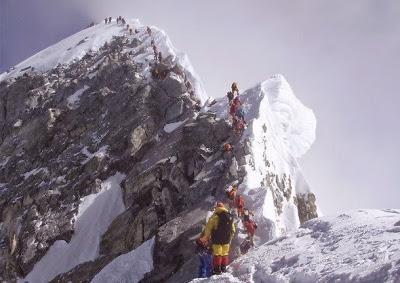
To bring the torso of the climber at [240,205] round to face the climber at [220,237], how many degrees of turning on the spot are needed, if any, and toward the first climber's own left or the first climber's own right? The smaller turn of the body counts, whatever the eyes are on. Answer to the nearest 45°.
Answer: approximately 180°

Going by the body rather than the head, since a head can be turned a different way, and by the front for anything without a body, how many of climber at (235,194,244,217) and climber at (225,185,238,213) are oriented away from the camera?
2

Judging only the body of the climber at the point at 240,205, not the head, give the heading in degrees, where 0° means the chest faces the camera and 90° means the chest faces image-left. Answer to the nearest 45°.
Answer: approximately 180°

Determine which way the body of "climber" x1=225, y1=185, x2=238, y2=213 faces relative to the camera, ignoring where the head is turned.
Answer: away from the camera

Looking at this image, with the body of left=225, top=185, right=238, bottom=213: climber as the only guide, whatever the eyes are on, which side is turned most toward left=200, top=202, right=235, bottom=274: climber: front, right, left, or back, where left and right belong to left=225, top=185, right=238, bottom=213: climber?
back
